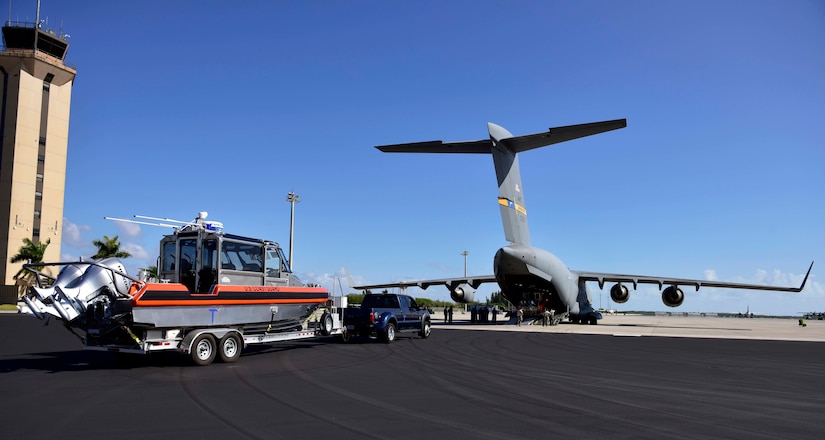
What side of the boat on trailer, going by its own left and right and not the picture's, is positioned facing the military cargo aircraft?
front

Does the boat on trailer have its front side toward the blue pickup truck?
yes

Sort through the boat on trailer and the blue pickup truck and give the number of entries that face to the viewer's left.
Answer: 0

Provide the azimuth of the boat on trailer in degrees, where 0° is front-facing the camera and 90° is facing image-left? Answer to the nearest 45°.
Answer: approximately 225°

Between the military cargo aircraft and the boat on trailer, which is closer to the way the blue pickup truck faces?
the military cargo aircraft

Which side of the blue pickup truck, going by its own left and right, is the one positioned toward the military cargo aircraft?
front

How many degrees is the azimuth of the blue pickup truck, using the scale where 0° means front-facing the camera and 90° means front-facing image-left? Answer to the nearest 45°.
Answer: approximately 225°

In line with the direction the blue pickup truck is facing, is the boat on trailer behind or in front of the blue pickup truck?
behind
